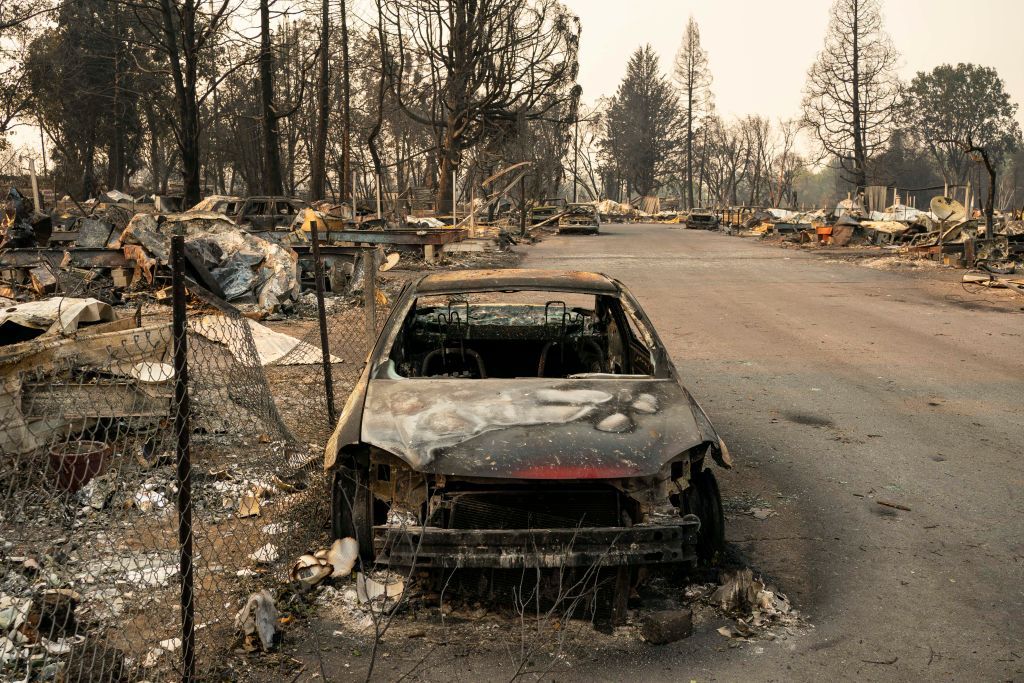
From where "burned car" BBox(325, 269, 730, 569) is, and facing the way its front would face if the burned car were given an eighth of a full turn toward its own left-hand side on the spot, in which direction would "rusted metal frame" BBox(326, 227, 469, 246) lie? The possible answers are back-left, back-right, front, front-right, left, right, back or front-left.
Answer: back-left

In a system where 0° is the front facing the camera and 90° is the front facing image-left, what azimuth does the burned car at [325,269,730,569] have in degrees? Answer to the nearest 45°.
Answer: approximately 0°

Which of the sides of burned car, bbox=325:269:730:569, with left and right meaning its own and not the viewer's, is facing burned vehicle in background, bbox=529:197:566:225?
back

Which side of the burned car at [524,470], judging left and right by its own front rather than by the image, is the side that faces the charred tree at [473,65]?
back

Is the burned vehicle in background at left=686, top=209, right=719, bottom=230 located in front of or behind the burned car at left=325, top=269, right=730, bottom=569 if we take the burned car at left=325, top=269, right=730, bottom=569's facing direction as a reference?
behind

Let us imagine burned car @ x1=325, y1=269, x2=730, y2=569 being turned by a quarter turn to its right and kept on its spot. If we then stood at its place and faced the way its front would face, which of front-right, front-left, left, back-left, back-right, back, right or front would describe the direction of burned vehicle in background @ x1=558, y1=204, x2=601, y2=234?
right

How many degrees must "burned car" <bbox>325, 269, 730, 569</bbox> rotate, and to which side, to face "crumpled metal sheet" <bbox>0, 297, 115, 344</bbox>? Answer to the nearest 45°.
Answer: approximately 135° to its right

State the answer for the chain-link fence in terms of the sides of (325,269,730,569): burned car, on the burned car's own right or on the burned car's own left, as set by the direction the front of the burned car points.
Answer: on the burned car's own right
